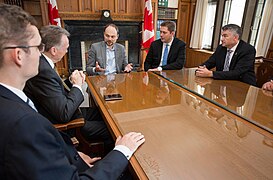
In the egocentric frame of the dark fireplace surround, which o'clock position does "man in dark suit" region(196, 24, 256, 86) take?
The man in dark suit is roughly at 11 o'clock from the dark fireplace surround.

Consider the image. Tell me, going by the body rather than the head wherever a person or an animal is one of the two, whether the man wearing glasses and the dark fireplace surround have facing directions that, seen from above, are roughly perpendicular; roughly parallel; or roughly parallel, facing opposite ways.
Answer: roughly perpendicular

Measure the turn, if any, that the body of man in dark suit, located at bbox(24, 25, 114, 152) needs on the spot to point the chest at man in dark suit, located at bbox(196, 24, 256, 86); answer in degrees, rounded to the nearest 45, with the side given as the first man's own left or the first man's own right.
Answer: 0° — they already face them

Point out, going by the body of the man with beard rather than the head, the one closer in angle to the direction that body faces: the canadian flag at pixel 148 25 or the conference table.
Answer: the conference table

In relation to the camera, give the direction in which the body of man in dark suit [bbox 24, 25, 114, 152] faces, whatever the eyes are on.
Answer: to the viewer's right

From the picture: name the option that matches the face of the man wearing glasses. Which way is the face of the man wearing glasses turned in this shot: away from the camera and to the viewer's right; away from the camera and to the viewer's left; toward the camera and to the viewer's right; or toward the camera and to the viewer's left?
away from the camera and to the viewer's right

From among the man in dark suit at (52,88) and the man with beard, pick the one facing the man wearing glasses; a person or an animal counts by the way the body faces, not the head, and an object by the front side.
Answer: the man with beard

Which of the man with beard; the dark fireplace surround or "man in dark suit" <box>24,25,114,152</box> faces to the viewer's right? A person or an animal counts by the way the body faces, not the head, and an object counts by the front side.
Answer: the man in dark suit

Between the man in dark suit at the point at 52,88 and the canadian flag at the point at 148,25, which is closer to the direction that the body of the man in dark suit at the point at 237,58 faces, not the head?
the man in dark suit

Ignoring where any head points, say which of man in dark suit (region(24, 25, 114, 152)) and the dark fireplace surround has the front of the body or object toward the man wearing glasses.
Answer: the dark fireplace surround

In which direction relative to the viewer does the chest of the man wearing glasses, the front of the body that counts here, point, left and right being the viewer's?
facing to the right of the viewer

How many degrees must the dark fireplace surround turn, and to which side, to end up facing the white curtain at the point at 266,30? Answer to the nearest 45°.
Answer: approximately 45° to its left

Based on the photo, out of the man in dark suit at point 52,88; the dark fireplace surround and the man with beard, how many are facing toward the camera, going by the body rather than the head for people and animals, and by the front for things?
2

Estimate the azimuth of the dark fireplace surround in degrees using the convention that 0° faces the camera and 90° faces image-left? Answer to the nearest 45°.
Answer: approximately 0°
